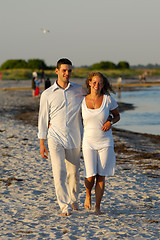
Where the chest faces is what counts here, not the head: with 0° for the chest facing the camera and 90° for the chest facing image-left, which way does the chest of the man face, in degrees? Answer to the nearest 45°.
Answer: approximately 0°
